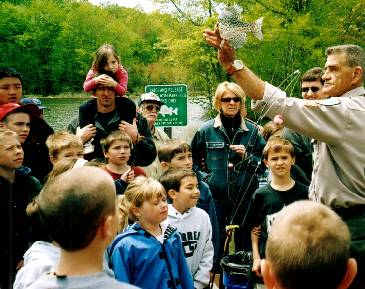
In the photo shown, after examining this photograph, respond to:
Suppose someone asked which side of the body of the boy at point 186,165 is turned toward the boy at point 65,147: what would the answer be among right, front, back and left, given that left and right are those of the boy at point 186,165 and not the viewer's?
right

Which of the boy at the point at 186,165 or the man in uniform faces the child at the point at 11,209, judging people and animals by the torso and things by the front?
the man in uniform

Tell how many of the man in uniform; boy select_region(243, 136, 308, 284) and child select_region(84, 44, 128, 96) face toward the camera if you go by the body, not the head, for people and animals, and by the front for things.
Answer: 2

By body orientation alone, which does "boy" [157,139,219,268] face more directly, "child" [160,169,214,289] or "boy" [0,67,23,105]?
the child

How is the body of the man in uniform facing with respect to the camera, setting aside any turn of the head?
to the viewer's left

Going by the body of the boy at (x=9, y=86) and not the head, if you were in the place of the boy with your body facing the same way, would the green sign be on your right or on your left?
on your left

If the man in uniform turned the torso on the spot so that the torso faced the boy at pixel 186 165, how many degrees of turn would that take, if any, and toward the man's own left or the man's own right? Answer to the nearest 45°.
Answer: approximately 45° to the man's own right

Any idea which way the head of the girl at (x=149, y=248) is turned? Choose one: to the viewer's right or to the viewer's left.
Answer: to the viewer's right

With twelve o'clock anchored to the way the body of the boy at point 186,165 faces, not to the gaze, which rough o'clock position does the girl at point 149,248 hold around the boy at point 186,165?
the girl at point 149,248 is roughly at 2 o'clock from the boy at point 186,165.

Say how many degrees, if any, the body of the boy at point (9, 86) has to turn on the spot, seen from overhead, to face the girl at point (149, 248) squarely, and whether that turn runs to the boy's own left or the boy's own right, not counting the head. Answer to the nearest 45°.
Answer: approximately 45° to the boy's own right

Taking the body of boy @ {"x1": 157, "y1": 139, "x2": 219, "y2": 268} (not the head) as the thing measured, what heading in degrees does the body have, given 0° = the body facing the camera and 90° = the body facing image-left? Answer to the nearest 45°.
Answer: approximately 315°
